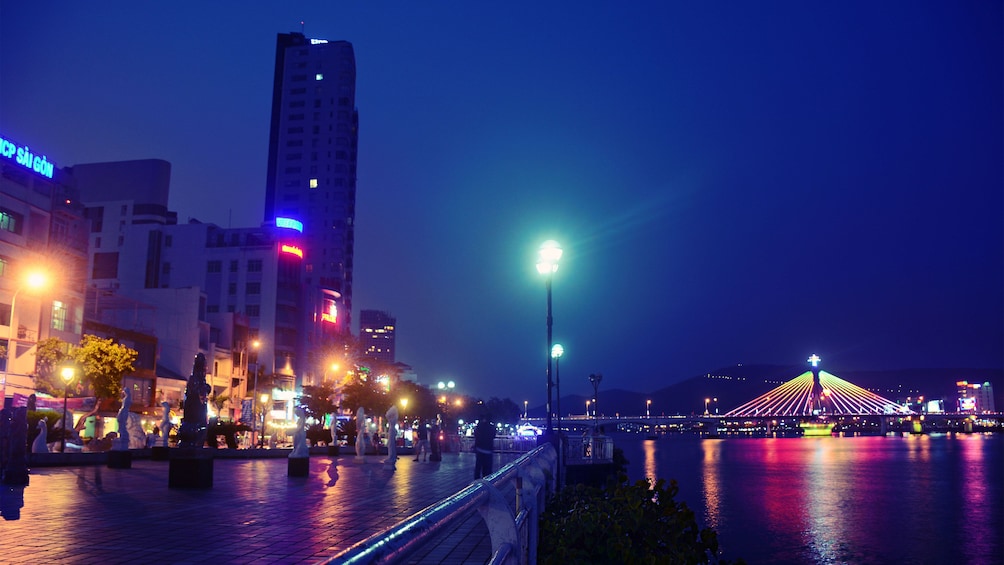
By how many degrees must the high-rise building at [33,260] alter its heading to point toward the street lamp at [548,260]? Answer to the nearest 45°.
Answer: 0° — it already faces it

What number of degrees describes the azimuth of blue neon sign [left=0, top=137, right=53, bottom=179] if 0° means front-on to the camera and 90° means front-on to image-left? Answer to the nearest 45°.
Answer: approximately 315°

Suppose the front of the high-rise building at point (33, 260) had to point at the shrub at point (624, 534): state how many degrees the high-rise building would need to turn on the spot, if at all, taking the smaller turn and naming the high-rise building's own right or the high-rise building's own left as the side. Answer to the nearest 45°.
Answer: approximately 45° to the high-rise building's own right

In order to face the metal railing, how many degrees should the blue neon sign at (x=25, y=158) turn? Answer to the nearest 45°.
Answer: approximately 45° to its right
